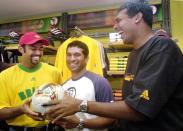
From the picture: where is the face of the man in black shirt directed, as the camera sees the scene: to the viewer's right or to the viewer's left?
to the viewer's left

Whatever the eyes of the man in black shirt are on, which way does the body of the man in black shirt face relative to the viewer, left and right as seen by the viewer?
facing to the left of the viewer

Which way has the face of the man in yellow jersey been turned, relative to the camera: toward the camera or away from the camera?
toward the camera
